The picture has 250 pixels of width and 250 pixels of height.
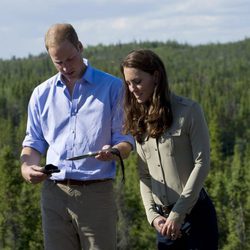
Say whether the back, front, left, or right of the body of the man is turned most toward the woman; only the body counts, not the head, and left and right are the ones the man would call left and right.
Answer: left

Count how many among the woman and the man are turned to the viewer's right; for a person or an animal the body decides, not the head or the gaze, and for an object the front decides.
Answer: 0

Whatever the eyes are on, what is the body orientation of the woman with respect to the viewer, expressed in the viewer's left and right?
facing the viewer and to the left of the viewer

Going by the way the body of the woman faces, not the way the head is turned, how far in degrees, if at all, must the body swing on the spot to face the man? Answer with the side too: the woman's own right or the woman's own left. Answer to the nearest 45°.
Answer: approximately 45° to the woman's own right

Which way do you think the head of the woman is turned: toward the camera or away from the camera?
toward the camera

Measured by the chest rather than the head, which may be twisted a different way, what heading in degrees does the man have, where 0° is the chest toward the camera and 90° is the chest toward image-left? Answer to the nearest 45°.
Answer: approximately 0°
